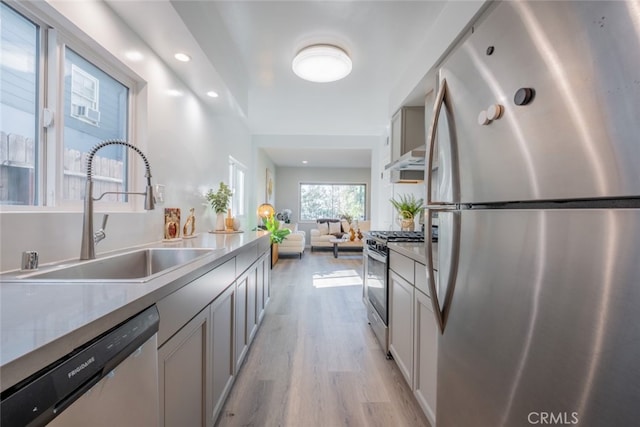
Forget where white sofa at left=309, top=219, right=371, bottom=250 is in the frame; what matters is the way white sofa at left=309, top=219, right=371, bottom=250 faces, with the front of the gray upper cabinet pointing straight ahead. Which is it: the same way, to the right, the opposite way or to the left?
to the left

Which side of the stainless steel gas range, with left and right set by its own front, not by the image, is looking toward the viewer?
left

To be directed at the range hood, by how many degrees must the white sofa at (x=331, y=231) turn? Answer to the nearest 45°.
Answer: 0° — it already faces it

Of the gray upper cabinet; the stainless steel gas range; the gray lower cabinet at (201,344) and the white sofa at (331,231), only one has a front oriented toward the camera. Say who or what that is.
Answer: the white sofa

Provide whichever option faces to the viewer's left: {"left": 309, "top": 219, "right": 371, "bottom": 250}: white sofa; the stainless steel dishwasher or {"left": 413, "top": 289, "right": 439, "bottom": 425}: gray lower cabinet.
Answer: the gray lower cabinet

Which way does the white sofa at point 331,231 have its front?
toward the camera

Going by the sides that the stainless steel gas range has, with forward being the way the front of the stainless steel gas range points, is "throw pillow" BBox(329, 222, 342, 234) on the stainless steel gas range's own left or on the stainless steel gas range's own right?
on the stainless steel gas range's own right

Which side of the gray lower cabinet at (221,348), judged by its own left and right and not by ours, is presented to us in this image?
right

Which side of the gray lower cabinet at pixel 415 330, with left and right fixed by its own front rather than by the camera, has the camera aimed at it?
left

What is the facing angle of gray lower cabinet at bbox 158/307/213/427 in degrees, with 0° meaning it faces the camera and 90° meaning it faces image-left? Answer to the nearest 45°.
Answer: approximately 315°

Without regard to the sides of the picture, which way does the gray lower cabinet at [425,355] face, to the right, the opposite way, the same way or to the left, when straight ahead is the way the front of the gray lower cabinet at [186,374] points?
the opposite way

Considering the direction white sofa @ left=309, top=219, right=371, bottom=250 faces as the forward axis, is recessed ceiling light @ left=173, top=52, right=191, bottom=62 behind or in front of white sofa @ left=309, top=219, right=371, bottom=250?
in front

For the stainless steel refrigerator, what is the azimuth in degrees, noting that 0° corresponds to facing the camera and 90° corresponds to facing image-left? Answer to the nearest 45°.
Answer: approximately 45°

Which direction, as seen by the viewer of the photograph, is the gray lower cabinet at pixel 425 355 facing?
facing to the left of the viewer
